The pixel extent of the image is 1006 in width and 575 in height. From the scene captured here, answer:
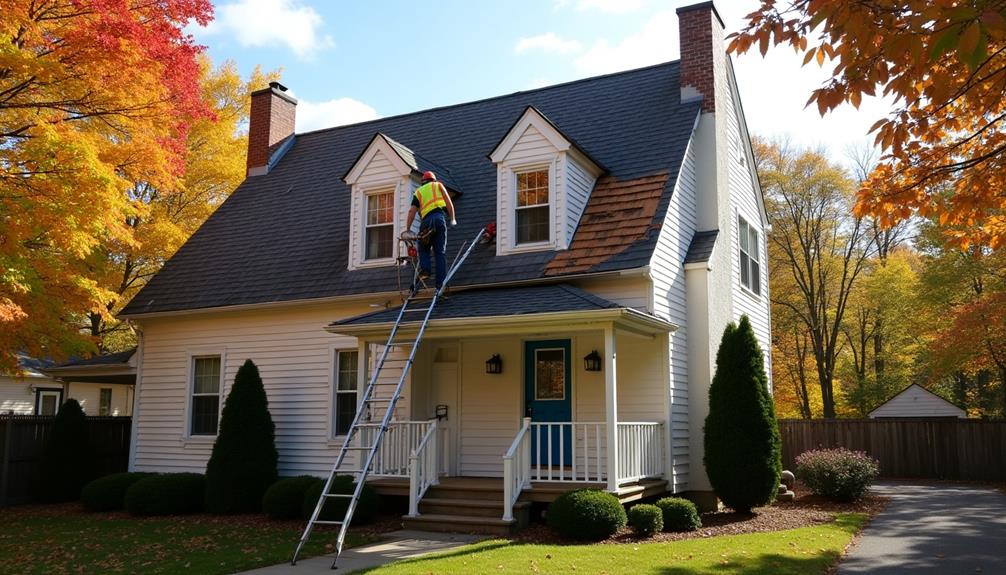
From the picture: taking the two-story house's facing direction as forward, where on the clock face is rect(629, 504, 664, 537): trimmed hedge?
The trimmed hedge is roughly at 10 o'clock from the two-story house.

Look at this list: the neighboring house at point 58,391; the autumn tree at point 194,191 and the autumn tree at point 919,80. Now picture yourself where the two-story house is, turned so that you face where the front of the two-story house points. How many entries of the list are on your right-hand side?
2

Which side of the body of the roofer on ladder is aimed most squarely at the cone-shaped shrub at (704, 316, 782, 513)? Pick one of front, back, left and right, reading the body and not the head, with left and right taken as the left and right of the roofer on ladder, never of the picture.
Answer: right

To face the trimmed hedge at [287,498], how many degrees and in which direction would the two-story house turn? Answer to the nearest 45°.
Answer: approximately 45° to its right

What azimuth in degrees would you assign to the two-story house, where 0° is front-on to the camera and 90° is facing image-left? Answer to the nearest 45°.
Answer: approximately 45°

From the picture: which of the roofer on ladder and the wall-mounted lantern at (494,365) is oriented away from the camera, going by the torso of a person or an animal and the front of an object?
the roofer on ladder

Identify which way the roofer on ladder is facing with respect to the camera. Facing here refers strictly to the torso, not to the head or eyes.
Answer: away from the camera

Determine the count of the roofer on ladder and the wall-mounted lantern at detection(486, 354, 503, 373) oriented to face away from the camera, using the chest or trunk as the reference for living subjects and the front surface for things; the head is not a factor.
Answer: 1

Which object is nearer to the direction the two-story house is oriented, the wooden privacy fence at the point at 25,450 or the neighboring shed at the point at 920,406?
the wooden privacy fence

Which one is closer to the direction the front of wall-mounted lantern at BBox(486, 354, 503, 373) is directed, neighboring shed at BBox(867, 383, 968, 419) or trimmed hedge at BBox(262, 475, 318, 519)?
the trimmed hedge

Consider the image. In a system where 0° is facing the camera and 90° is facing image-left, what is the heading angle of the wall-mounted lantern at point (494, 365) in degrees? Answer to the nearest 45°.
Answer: approximately 45°

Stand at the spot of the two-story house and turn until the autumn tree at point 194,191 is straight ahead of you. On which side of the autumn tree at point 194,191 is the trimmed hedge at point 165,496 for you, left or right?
left

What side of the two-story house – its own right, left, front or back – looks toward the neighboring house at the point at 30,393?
right
